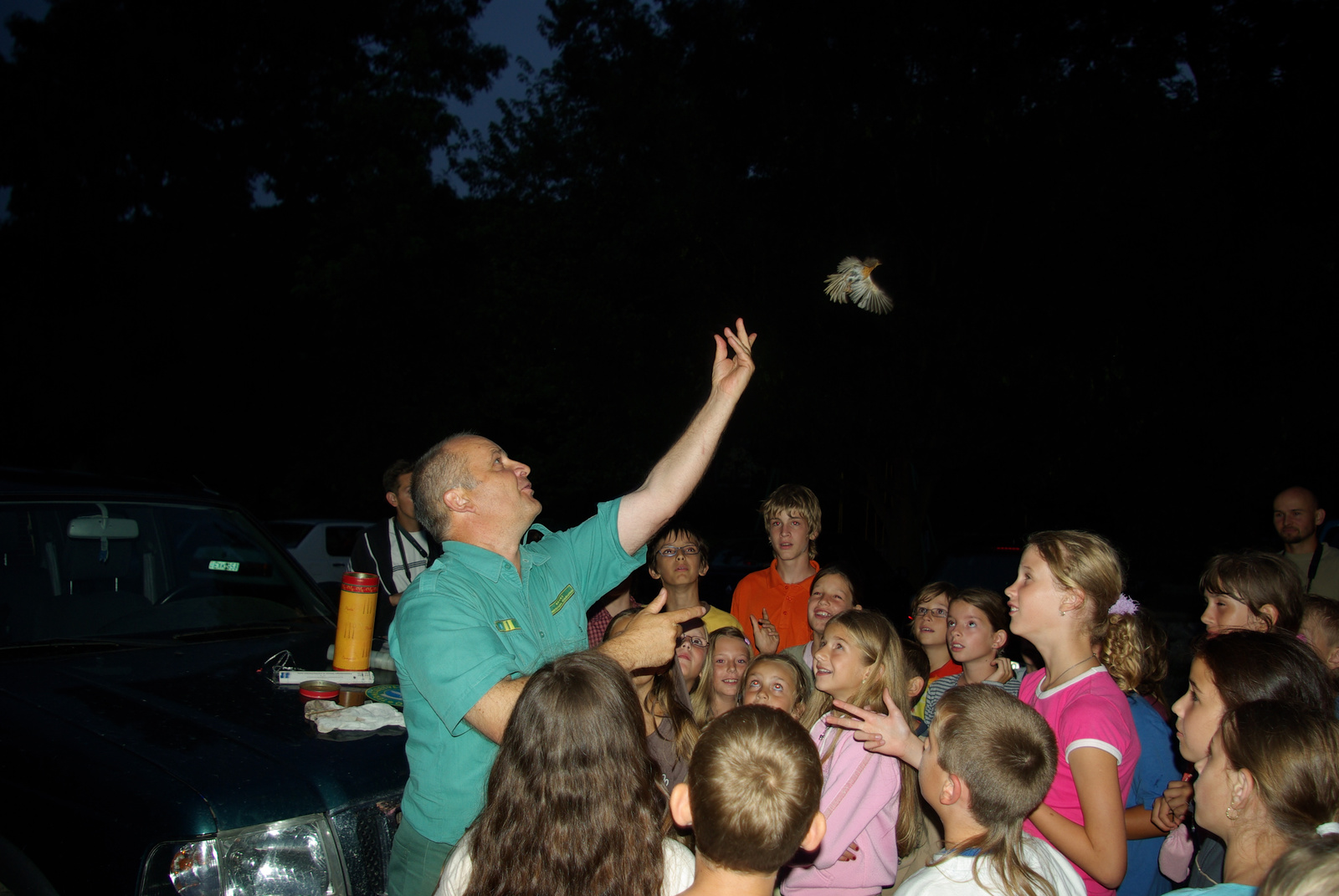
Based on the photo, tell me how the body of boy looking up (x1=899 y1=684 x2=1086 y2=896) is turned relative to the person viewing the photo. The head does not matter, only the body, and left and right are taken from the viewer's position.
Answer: facing away from the viewer and to the left of the viewer

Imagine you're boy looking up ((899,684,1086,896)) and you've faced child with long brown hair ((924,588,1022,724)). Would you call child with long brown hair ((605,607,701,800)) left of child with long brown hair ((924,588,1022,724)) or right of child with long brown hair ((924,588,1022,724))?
left

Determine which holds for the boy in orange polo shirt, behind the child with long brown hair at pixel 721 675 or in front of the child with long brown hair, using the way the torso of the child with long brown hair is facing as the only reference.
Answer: behind

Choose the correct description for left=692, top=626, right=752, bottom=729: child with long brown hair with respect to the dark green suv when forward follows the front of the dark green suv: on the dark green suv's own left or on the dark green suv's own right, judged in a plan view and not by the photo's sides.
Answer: on the dark green suv's own left

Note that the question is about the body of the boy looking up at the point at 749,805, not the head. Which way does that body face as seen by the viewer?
away from the camera

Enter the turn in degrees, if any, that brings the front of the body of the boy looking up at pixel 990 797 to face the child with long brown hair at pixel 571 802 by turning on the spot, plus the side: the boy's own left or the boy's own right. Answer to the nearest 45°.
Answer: approximately 90° to the boy's own left

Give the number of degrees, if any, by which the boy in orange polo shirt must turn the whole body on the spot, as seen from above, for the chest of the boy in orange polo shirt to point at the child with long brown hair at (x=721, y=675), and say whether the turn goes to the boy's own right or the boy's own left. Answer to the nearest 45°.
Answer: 0° — they already face them

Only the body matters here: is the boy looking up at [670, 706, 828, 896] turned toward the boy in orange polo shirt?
yes

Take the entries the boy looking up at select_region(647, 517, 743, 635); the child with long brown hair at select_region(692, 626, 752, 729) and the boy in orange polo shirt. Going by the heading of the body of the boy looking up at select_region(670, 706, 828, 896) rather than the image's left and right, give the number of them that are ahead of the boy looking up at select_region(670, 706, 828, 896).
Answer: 3
